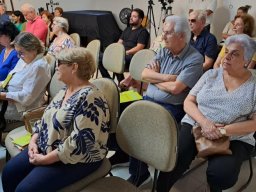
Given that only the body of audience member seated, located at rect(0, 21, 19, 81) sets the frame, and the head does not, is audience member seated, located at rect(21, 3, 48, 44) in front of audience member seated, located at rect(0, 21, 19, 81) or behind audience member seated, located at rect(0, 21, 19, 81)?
behind

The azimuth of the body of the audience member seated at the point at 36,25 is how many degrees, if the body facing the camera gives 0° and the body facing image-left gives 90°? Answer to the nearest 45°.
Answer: approximately 45°

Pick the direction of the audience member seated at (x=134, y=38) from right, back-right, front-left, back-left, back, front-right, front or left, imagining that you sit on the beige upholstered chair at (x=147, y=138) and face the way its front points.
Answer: back-right

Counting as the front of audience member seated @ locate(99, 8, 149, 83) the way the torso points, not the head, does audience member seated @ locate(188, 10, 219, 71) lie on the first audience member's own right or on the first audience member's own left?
on the first audience member's own left

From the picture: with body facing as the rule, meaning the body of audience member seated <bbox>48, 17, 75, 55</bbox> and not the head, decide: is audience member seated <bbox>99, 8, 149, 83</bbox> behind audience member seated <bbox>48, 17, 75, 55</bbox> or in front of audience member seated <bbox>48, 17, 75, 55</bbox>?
behind

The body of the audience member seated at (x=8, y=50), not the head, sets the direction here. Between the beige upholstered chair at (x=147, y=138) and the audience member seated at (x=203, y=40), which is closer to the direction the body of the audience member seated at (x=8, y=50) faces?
the beige upholstered chair

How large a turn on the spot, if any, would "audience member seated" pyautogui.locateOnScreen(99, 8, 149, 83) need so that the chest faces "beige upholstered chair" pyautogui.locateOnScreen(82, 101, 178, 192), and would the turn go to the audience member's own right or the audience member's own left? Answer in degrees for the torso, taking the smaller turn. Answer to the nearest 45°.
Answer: approximately 45° to the audience member's own left

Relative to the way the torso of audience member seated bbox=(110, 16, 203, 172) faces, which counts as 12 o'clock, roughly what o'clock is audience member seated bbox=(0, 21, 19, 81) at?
audience member seated bbox=(0, 21, 19, 81) is roughly at 2 o'clock from audience member seated bbox=(110, 16, 203, 172).

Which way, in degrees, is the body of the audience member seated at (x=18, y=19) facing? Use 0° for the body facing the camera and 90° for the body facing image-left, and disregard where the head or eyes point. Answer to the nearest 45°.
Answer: approximately 45°
